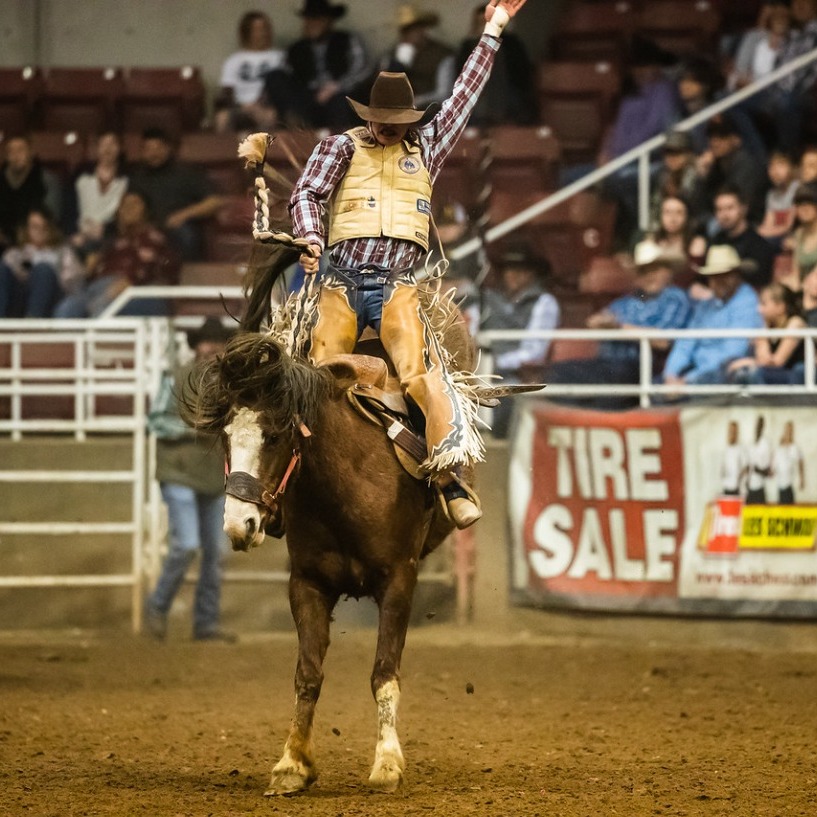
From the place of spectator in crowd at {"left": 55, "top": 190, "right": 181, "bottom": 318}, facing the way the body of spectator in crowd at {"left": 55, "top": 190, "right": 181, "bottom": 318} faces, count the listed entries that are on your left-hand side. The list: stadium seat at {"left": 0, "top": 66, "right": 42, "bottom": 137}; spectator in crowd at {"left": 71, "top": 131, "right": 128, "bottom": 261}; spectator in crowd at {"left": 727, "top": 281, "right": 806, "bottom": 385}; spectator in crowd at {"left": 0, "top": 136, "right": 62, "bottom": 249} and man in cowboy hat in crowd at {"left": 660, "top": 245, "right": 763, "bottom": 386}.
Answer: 2

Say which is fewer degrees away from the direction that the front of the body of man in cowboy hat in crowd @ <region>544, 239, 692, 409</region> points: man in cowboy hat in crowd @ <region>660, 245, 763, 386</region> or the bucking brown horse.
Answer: the bucking brown horse

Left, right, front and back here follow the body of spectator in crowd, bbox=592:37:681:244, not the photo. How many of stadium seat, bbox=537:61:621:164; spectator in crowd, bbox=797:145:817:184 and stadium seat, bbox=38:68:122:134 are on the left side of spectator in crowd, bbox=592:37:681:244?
1

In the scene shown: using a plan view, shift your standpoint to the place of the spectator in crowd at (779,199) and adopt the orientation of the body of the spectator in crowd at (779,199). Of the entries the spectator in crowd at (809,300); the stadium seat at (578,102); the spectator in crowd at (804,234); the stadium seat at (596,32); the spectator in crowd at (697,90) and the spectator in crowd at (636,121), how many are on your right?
4

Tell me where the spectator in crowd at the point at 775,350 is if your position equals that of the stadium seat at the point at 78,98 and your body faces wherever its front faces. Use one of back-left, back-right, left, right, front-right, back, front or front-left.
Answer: front-left

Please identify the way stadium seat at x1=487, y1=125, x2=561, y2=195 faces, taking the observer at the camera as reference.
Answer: facing the viewer

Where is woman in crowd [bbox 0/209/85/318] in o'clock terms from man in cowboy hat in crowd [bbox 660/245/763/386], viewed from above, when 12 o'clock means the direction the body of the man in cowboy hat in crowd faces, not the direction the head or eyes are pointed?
The woman in crowd is roughly at 2 o'clock from the man in cowboy hat in crowd.

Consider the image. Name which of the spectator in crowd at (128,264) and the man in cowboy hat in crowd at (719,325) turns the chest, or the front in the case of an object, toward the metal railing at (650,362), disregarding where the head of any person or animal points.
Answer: the man in cowboy hat in crowd

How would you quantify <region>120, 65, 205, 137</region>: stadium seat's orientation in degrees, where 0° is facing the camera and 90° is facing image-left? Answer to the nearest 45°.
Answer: approximately 0°

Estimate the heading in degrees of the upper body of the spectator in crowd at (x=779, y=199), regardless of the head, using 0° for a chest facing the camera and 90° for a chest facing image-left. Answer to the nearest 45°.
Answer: approximately 45°

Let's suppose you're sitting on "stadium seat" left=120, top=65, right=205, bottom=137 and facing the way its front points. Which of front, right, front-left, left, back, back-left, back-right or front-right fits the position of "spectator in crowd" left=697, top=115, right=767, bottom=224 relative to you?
front-left
